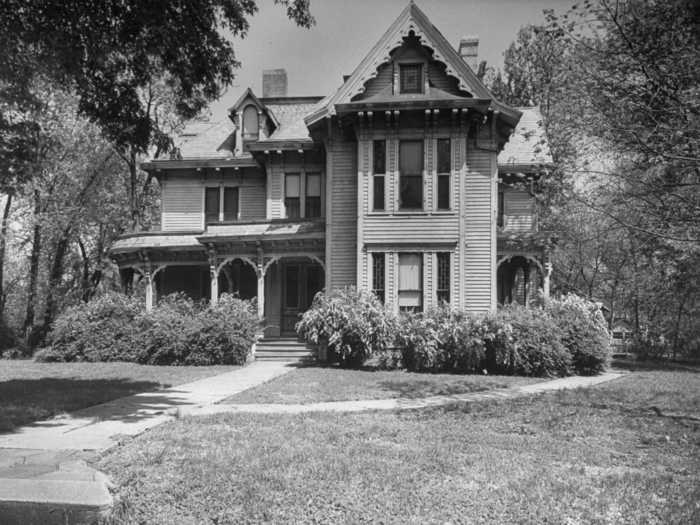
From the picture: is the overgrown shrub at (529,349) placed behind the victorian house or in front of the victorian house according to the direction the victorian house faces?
in front

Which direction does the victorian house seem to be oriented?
toward the camera

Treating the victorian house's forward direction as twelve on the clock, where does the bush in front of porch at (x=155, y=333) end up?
The bush in front of porch is roughly at 3 o'clock from the victorian house.

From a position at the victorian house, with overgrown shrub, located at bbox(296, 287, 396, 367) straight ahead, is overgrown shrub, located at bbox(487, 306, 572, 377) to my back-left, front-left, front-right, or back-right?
front-left

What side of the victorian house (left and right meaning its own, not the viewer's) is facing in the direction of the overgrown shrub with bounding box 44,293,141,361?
right

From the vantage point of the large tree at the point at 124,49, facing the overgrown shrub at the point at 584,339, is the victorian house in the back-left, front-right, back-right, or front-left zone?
front-left

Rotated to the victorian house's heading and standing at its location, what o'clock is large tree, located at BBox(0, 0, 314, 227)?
The large tree is roughly at 1 o'clock from the victorian house.
